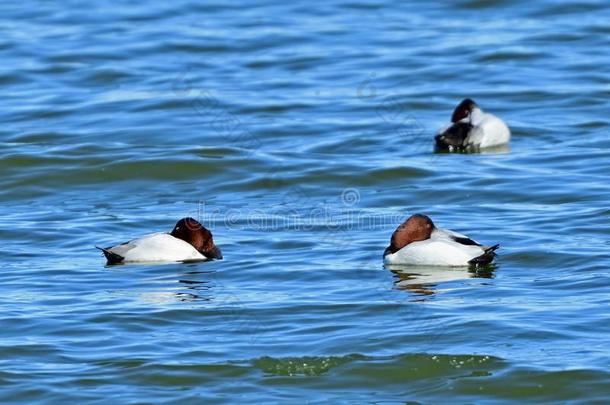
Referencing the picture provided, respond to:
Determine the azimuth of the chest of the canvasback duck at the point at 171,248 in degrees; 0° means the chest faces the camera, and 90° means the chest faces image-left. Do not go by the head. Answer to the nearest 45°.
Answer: approximately 270°

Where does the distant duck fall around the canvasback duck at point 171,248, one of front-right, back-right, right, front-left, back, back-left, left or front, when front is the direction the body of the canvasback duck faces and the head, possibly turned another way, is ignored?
front-left
